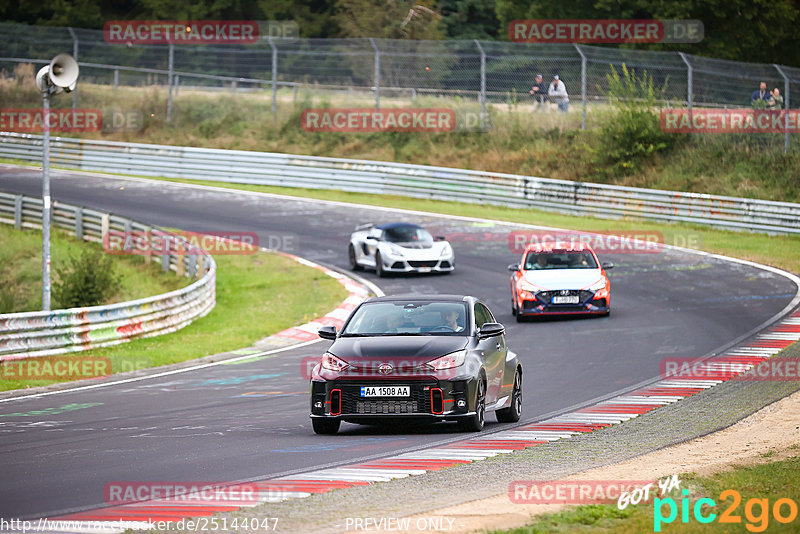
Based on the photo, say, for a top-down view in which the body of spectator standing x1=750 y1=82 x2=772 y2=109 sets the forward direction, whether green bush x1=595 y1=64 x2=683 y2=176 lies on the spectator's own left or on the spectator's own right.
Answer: on the spectator's own right

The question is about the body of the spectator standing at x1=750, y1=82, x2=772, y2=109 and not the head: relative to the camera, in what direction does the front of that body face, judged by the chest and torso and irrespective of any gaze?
toward the camera

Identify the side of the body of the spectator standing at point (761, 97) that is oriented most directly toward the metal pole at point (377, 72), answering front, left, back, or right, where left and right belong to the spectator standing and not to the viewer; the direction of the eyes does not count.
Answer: right

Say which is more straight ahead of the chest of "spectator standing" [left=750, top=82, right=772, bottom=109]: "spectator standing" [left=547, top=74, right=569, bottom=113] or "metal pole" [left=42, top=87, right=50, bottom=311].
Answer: the metal pole

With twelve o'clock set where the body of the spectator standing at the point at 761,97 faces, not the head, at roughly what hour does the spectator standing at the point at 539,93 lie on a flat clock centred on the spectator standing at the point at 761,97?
the spectator standing at the point at 539,93 is roughly at 4 o'clock from the spectator standing at the point at 761,97.

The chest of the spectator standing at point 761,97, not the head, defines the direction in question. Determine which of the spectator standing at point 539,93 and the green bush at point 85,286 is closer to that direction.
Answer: the green bush

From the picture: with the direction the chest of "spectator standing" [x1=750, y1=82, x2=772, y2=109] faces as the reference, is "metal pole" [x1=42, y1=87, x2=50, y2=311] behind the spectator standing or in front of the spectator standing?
in front

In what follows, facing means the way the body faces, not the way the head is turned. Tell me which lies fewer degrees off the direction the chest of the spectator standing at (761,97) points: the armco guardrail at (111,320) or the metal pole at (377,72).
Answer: the armco guardrail

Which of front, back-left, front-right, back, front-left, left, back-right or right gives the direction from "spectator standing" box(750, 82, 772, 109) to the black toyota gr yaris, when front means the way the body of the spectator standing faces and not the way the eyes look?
front

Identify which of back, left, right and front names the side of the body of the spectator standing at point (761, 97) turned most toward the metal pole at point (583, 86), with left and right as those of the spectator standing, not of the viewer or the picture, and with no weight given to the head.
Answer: right

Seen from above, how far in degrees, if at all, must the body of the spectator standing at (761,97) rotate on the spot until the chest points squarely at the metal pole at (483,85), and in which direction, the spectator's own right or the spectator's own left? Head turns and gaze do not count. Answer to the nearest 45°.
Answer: approximately 90° to the spectator's own right

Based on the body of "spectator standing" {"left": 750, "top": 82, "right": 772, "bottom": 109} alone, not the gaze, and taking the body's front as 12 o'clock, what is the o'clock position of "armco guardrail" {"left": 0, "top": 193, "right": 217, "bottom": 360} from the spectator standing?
The armco guardrail is roughly at 1 o'clock from the spectator standing.

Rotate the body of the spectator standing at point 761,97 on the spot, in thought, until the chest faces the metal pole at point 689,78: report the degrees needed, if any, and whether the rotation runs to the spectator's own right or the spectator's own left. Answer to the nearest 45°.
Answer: approximately 90° to the spectator's own right

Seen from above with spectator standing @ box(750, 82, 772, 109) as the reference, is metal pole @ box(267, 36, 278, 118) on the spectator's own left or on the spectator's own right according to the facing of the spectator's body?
on the spectator's own right
